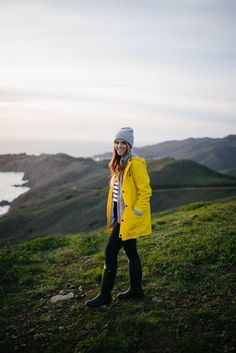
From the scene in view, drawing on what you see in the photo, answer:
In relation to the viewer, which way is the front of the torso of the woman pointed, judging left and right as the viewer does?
facing the viewer and to the left of the viewer

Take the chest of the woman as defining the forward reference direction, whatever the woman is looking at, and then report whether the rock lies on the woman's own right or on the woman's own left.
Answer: on the woman's own right
